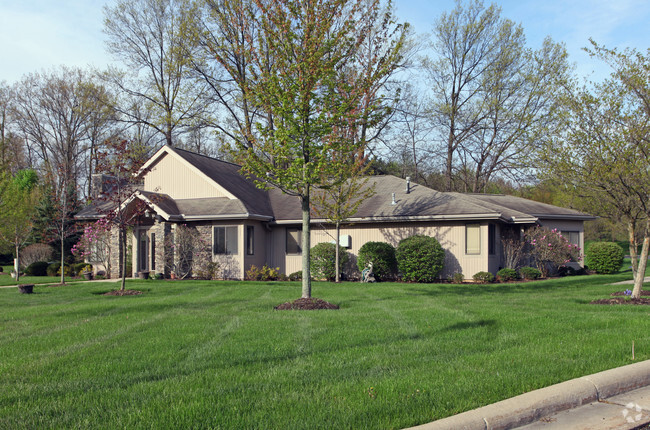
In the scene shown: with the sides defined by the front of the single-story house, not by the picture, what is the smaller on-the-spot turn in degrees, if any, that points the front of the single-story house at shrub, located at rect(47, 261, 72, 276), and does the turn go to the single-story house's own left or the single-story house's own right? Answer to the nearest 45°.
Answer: approximately 45° to the single-story house's own right

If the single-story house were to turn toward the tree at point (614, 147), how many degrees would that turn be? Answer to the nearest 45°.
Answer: approximately 90° to its left

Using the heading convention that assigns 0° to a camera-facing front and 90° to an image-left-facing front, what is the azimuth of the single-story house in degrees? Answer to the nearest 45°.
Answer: approximately 45°

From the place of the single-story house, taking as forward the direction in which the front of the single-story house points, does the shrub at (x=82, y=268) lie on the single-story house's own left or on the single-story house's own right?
on the single-story house's own right
